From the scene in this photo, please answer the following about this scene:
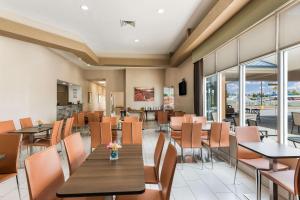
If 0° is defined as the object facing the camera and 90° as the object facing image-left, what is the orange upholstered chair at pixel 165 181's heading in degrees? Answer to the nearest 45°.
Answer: approximately 90°

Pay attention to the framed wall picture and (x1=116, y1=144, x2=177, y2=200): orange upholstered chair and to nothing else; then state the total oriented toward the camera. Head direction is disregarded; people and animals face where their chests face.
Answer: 1

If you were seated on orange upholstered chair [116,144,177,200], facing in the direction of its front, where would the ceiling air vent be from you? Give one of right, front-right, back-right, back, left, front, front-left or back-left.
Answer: right

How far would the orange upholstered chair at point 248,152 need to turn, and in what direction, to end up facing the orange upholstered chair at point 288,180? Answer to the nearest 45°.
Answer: approximately 45° to its right

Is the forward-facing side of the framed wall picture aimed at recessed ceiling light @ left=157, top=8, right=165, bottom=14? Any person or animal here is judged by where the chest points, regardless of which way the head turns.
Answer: yes

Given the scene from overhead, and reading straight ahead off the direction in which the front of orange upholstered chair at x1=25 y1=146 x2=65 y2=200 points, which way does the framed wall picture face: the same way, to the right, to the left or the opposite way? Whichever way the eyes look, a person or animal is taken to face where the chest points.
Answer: to the right

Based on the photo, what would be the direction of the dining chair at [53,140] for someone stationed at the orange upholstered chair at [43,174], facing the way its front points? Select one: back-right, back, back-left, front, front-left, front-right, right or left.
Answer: back-left

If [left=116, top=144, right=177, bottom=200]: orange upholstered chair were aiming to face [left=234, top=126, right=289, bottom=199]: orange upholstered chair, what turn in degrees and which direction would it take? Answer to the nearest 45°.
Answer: approximately 135° to its right
